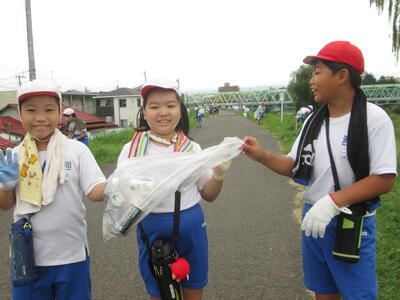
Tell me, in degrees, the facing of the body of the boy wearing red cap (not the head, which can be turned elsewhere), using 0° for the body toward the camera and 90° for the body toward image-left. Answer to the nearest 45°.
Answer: approximately 45°

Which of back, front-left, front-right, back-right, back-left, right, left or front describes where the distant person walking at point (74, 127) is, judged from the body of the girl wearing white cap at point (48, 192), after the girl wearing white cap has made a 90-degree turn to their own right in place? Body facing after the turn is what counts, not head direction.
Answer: right

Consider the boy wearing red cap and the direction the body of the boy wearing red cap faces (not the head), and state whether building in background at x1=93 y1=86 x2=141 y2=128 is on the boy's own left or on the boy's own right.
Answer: on the boy's own right

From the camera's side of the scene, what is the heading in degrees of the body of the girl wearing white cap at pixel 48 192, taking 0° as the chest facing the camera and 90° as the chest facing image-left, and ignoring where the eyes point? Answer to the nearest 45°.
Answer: approximately 0°

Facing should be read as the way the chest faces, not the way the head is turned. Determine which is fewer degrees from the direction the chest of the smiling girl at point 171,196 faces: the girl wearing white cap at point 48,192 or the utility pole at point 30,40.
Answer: the girl wearing white cap

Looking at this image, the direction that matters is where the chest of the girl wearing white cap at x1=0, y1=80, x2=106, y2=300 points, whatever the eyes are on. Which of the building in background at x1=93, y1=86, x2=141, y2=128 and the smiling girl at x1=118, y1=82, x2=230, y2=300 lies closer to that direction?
the smiling girl

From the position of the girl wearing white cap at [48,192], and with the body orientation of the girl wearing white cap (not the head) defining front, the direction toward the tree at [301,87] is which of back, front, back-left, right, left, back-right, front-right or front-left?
back-left

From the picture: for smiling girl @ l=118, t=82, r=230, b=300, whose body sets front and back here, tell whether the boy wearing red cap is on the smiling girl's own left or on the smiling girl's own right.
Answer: on the smiling girl's own left

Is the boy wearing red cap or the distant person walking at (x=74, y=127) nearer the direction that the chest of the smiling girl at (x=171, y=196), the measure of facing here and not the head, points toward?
the boy wearing red cap

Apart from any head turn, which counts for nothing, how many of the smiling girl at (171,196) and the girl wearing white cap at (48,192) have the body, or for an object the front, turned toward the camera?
2

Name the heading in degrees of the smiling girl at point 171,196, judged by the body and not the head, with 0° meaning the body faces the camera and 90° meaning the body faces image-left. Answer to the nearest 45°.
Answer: approximately 0°

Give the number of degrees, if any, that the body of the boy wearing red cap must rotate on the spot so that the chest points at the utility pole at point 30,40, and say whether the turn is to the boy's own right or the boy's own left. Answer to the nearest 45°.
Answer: approximately 90° to the boy's own right

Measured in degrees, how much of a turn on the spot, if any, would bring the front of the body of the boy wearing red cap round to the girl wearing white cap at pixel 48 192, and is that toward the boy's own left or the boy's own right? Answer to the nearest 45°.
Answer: approximately 45° to the boy's own right

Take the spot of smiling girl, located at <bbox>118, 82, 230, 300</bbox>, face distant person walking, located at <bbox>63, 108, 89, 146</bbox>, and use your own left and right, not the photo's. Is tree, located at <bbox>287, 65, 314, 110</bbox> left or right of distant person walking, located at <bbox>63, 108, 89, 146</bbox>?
right
